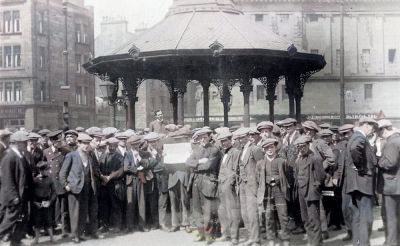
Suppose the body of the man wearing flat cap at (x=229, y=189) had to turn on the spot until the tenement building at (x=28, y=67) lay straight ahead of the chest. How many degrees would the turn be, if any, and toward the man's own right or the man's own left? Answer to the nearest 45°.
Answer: approximately 90° to the man's own right

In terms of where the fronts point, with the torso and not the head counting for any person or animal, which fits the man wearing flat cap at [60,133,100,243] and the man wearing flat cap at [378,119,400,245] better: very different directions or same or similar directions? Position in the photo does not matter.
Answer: very different directions

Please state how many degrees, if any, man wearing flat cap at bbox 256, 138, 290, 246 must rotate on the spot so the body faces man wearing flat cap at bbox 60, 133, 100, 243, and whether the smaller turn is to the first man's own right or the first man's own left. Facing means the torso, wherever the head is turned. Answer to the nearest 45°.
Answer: approximately 90° to the first man's own right

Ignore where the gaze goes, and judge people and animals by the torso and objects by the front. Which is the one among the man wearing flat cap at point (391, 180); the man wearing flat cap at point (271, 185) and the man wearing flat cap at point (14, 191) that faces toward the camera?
the man wearing flat cap at point (271, 185)

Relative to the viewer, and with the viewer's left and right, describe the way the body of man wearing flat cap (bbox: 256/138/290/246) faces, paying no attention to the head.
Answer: facing the viewer

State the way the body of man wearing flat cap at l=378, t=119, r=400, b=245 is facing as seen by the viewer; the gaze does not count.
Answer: to the viewer's left

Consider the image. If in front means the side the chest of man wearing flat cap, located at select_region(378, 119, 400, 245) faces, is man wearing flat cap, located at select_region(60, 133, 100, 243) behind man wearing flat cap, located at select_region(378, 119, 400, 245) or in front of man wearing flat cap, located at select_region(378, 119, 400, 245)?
in front

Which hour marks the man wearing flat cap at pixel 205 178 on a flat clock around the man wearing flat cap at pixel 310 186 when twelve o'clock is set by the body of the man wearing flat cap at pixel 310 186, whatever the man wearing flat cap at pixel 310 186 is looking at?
the man wearing flat cap at pixel 205 178 is roughly at 2 o'clock from the man wearing flat cap at pixel 310 186.

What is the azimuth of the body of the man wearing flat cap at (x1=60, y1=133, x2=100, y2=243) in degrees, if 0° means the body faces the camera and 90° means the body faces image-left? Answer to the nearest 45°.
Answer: approximately 315°
